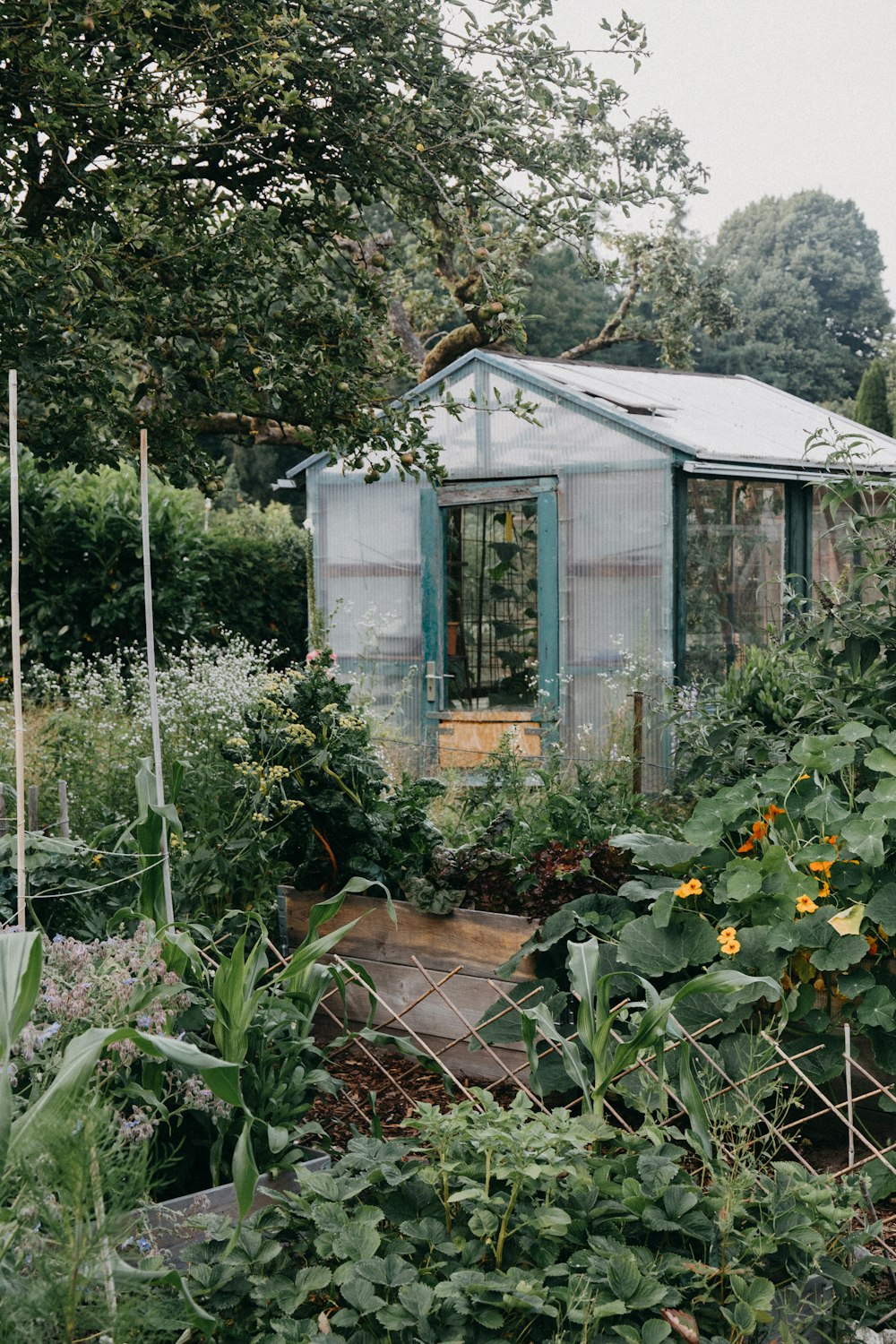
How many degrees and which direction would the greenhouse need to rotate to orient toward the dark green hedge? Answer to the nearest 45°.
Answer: approximately 45° to its right

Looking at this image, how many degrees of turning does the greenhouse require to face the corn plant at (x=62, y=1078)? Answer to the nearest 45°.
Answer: approximately 45° to its left

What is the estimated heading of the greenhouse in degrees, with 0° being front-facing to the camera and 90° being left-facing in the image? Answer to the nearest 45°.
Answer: approximately 45°

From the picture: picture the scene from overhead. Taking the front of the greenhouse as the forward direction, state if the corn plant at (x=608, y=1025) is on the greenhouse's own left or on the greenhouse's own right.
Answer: on the greenhouse's own left

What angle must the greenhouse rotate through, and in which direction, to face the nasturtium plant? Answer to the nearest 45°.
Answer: approximately 45° to its left

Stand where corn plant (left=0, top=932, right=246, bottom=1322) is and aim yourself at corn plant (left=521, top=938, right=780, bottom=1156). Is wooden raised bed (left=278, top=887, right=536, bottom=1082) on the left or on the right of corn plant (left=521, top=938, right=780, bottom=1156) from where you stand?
left

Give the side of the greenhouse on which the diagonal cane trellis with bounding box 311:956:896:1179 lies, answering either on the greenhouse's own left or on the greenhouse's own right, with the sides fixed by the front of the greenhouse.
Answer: on the greenhouse's own left
